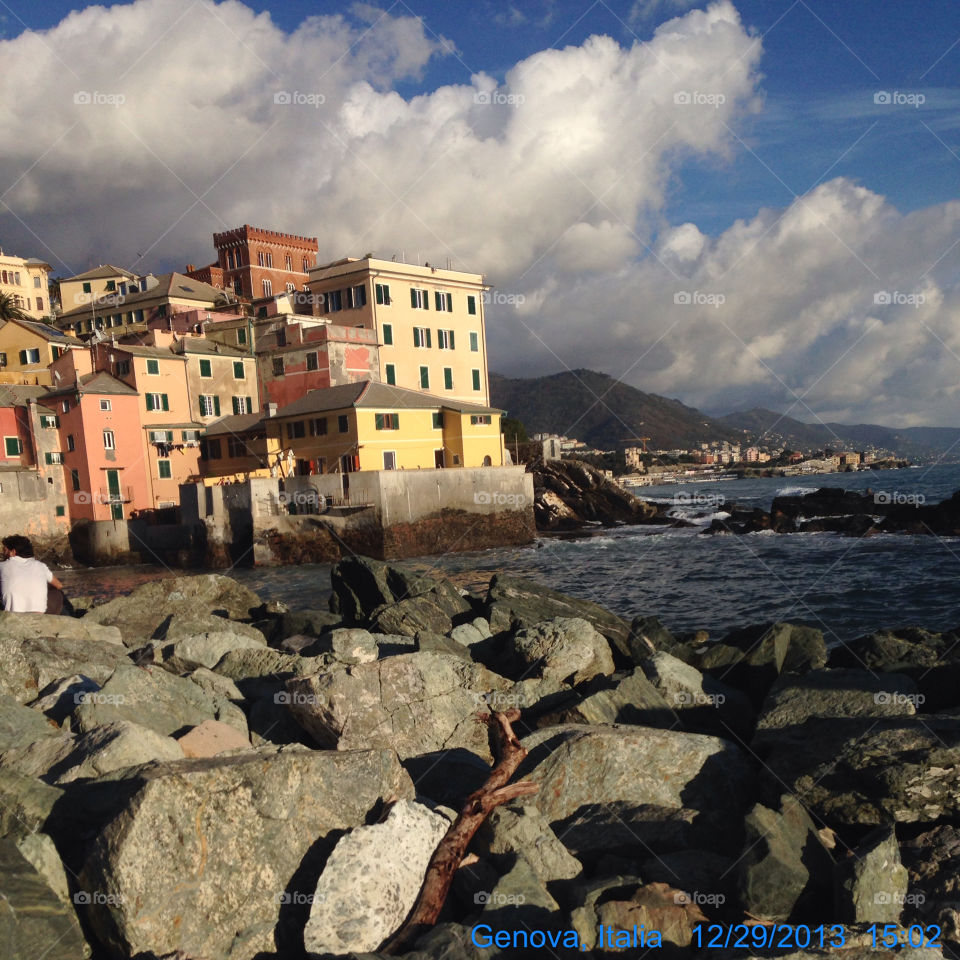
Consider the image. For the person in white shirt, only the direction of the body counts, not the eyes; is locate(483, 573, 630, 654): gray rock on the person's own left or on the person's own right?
on the person's own right

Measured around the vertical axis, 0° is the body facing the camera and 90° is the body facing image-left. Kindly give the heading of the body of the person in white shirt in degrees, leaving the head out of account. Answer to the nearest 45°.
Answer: approximately 180°

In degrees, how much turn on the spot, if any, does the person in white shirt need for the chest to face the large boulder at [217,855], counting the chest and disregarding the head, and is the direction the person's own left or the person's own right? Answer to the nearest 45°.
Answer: approximately 180°

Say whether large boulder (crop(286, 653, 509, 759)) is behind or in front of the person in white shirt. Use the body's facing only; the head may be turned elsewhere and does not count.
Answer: behind

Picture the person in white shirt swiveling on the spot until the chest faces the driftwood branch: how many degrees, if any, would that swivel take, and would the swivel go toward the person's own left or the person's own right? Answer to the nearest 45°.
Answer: approximately 180°

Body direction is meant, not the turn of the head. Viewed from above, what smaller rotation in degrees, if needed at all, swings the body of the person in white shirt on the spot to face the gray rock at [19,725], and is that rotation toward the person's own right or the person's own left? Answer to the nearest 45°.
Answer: approximately 180°

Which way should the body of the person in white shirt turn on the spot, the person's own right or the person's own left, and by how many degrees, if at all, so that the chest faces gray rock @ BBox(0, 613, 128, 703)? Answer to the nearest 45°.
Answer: approximately 180°
